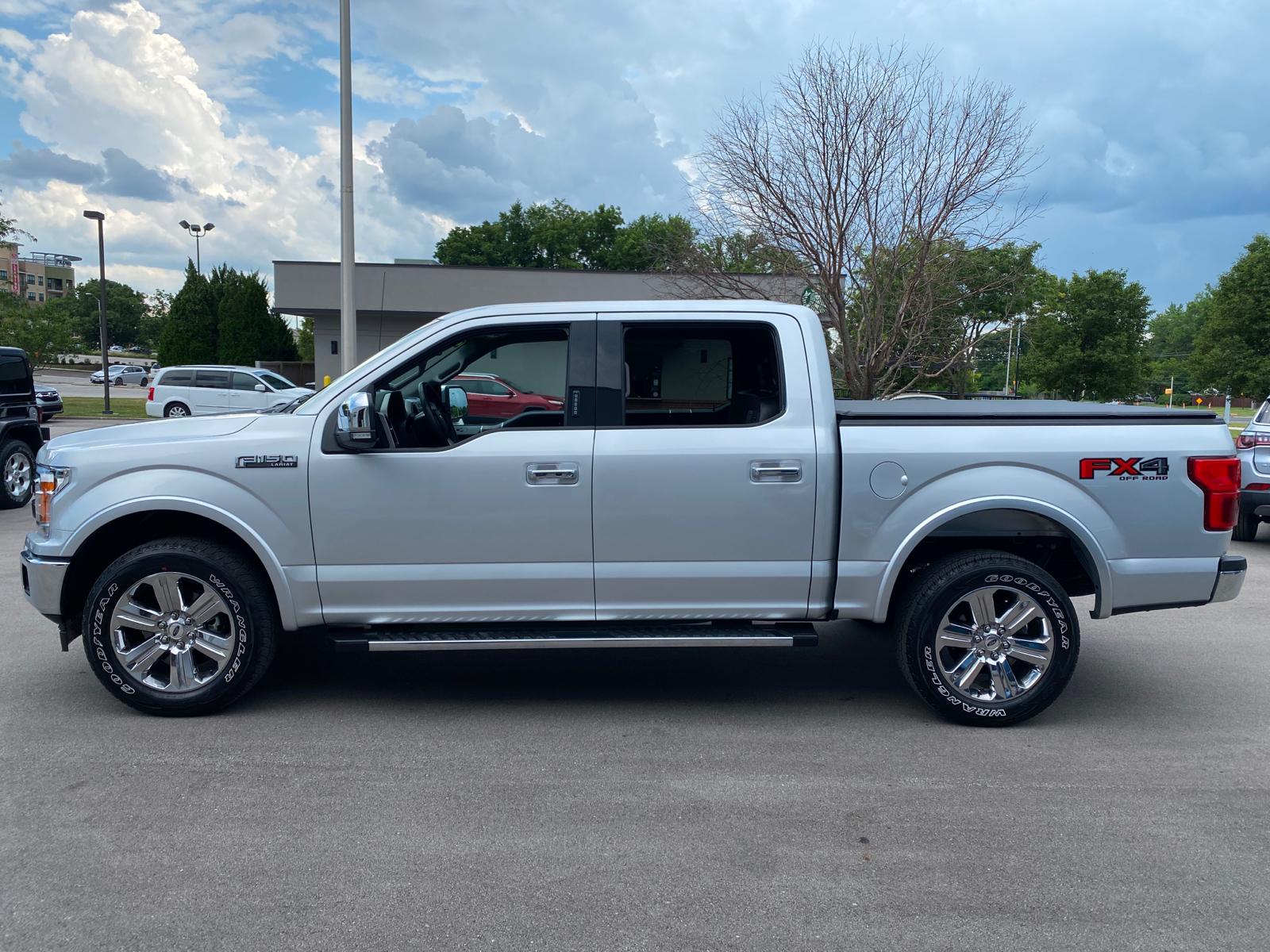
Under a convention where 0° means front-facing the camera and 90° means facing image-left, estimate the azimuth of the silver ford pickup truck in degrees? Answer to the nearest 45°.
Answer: approximately 90°

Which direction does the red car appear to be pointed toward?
to the viewer's right

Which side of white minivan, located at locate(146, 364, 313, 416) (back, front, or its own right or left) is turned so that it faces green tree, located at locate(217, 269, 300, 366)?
left

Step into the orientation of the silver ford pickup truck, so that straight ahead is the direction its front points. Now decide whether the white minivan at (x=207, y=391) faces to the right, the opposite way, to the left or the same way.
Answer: the opposite way

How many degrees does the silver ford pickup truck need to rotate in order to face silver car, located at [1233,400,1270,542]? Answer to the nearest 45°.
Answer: approximately 135° to its right

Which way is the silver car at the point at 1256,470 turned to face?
away from the camera

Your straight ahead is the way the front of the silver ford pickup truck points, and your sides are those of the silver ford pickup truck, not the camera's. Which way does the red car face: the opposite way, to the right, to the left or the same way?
the opposite way

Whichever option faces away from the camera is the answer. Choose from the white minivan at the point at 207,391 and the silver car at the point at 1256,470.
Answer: the silver car

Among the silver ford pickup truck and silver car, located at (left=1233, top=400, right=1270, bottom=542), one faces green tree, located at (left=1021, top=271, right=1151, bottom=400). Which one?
the silver car

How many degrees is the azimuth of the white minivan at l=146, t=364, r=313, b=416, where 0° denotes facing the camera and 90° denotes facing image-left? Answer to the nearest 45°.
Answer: approximately 270°
